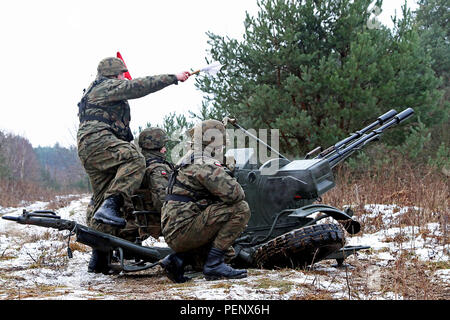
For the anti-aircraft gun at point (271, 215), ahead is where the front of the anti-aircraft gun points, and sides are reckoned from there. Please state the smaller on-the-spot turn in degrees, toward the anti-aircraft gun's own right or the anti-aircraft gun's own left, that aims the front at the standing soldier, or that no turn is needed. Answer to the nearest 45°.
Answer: approximately 180°

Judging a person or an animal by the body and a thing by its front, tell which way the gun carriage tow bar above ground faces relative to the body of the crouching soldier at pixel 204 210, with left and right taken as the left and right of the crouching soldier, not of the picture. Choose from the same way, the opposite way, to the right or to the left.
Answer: the opposite way

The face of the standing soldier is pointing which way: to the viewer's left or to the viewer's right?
to the viewer's right

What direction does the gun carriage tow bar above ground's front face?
to the viewer's left

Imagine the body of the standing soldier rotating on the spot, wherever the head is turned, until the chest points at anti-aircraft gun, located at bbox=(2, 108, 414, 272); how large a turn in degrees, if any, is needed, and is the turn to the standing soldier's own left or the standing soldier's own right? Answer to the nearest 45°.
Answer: approximately 45° to the standing soldier's own right

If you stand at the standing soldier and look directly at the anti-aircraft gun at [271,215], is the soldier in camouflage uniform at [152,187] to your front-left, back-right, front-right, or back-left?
front-left

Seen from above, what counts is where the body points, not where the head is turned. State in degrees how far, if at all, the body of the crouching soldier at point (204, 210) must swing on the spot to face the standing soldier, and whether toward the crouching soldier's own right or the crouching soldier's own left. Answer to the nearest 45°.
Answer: approximately 135° to the crouching soldier's own left

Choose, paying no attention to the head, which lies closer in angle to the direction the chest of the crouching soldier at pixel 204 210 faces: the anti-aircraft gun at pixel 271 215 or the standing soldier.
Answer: the anti-aircraft gun

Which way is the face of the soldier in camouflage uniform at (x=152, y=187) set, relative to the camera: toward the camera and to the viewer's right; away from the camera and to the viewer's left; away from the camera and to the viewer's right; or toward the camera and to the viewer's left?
away from the camera and to the viewer's right

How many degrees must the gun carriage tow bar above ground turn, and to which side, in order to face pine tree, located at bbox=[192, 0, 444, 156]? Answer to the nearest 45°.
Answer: approximately 135° to its right

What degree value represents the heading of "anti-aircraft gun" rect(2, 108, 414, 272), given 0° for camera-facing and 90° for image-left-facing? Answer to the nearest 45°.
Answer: approximately 270°

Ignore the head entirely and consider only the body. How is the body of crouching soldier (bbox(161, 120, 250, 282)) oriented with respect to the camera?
to the viewer's right

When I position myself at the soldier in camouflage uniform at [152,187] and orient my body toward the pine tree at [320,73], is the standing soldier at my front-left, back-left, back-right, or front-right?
back-left

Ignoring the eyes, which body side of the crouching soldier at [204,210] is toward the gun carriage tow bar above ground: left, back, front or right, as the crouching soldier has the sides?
back

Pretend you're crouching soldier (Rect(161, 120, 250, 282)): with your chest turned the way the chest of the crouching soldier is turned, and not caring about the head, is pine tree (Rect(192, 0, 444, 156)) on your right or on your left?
on your left
